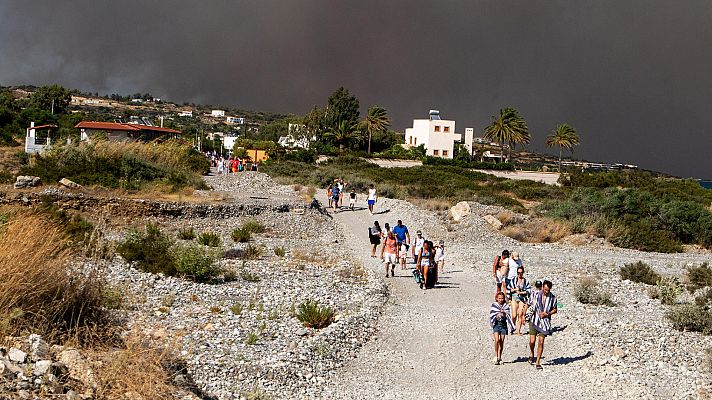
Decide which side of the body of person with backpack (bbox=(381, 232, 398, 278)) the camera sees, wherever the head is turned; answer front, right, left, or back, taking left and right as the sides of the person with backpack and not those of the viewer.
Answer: front

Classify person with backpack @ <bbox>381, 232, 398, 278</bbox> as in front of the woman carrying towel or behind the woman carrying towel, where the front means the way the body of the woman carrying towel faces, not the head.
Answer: behind

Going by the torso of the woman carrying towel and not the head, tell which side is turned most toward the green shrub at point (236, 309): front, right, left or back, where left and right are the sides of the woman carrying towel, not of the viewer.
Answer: right

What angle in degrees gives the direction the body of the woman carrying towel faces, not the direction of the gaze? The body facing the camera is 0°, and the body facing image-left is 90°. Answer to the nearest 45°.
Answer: approximately 0°

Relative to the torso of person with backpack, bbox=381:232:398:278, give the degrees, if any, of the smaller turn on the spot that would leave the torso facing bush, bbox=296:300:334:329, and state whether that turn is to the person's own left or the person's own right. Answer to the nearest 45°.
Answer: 0° — they already face it

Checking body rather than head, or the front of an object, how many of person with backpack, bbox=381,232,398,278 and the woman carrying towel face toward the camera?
2

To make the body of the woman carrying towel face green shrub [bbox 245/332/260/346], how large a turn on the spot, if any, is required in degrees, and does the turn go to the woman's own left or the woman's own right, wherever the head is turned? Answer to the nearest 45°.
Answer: approximately 90° to the woman's own right

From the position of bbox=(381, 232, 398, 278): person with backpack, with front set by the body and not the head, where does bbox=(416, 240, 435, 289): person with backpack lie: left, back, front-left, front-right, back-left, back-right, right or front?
front-left

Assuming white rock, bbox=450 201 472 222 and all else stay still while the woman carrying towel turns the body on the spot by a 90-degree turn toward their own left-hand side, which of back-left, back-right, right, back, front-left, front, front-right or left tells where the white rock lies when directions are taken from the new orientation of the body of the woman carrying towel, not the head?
left

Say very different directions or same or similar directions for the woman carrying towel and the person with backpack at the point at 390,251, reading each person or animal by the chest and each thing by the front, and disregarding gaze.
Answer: same or similar directions

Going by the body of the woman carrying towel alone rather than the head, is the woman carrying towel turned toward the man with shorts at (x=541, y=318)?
no

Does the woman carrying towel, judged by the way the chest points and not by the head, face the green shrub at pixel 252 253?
no

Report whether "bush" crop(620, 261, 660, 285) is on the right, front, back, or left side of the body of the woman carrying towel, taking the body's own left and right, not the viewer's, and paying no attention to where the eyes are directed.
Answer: back
